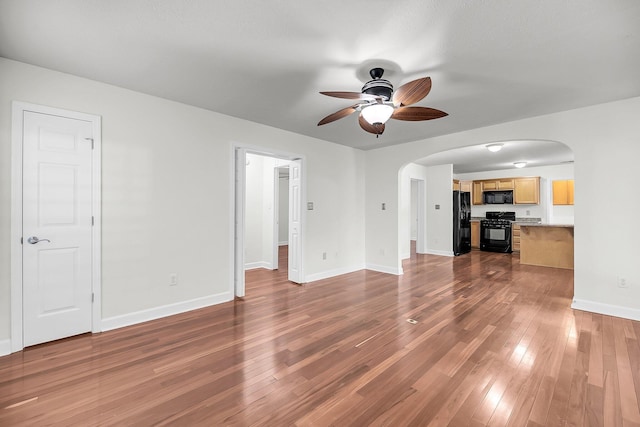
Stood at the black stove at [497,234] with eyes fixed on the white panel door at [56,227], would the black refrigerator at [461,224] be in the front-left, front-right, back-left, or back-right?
front-right

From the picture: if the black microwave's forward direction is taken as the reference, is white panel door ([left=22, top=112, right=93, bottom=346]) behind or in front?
in front

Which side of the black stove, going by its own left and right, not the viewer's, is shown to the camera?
front

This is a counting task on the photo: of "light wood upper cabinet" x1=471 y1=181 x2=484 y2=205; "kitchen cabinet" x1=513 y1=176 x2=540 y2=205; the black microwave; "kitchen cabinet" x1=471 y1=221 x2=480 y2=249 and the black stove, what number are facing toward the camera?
5

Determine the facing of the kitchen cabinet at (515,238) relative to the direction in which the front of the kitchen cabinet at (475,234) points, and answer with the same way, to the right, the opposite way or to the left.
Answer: the same way

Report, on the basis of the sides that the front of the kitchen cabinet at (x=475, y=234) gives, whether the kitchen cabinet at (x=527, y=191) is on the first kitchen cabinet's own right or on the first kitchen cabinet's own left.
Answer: on the first kitchen cabinet's own left

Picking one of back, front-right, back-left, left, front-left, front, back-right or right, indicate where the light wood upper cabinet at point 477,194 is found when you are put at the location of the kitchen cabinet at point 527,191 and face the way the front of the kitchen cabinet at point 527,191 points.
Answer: right

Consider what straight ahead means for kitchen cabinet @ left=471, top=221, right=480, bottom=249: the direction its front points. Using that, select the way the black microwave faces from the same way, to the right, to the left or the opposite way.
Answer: the same way

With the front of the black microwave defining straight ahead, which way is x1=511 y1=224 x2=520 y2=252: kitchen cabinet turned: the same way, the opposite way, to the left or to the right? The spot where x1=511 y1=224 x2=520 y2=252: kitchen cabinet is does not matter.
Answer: the same way

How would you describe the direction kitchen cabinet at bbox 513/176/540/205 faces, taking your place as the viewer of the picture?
facing the viewer

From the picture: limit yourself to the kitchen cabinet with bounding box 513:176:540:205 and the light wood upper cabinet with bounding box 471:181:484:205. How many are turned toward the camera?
2

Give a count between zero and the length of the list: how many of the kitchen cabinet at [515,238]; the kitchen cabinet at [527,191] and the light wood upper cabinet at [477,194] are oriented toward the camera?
3

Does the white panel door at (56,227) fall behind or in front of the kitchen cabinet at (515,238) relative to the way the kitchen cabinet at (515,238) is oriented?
in front

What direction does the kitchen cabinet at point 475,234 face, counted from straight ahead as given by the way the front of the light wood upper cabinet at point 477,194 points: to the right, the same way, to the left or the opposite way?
the same way

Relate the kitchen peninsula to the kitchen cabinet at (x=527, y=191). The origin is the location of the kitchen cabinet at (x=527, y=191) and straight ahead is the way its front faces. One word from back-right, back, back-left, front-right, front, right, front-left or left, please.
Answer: front

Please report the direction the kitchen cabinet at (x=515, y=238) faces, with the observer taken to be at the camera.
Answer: facing the viewer

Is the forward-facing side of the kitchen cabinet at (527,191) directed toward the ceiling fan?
yes
